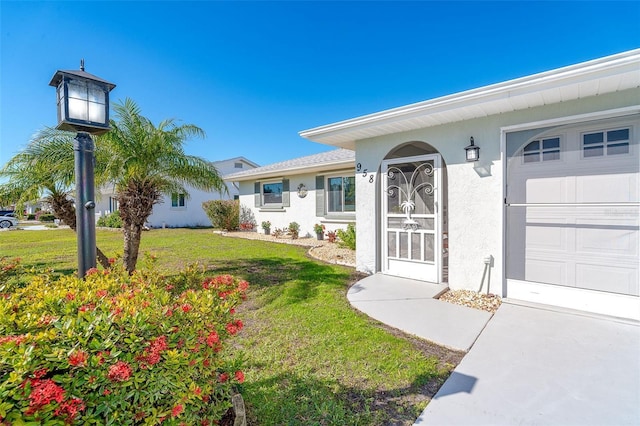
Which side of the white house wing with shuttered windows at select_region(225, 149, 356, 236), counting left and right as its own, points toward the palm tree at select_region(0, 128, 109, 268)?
front

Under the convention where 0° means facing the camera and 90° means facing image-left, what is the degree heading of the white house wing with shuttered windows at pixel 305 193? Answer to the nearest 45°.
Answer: approximately 45°

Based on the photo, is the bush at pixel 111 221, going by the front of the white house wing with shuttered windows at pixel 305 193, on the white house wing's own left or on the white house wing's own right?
on the white house wing's own right

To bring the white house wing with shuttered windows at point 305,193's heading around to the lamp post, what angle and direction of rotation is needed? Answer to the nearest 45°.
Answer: approximately 45° to its left

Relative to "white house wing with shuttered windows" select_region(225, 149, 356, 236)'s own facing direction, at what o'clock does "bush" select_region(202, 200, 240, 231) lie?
The bush is roughly at 3 o'clock from the white house wing with shuttered windows.
